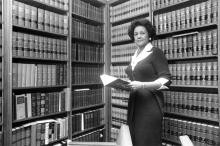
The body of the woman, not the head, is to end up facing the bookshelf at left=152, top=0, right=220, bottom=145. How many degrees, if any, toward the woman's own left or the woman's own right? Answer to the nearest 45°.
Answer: approximately 180°

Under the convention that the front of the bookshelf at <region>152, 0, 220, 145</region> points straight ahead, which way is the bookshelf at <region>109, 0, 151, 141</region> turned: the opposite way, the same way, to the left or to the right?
the same way

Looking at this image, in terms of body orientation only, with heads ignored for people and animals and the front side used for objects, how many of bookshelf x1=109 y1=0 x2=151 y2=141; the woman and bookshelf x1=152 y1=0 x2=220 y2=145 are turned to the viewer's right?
0

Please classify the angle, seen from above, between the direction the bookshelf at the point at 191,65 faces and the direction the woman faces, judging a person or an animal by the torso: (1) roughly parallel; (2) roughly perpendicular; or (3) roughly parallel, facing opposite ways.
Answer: roughly parallel

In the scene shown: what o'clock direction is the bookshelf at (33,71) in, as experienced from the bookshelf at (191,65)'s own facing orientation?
the bookshelf at (33,71) is roughly at 1 o'clock from the bookshelf at (191,65).

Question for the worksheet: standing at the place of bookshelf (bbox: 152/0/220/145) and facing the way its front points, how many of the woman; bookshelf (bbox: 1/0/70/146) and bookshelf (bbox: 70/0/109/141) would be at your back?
0

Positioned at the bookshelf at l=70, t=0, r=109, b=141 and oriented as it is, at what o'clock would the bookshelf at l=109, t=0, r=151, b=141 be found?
the bookshelf at l=109, t=0, r=151, b=141 is roughly at 10 o'clock from the bookshelf at l=70, t=0, r=109, b=141.

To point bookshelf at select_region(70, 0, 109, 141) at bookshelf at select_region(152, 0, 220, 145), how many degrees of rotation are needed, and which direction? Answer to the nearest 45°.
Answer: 0° — it already faces it

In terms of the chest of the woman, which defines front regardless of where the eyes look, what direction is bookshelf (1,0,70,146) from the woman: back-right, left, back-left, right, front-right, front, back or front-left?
front-right

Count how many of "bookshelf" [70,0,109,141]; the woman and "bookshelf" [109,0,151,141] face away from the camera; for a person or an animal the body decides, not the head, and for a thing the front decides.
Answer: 0

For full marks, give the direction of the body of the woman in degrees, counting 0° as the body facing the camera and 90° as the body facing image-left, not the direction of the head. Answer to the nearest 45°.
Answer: approximately 45°

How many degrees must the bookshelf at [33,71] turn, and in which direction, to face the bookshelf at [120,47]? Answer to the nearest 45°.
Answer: approximately 45° to its left

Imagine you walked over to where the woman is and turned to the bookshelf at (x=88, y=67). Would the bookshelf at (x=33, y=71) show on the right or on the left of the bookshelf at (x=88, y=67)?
left

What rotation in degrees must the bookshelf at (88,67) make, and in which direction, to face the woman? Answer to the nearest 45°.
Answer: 0° — it already faces them

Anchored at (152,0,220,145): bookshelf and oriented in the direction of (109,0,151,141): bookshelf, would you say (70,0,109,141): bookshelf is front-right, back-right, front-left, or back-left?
front-left

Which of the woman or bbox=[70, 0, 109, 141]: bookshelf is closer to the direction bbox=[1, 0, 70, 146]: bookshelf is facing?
the woman

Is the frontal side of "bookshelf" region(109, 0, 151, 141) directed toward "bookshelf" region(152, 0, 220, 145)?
no

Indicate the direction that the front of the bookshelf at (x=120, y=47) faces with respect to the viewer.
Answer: facing the viewer and to the left of the viewer
